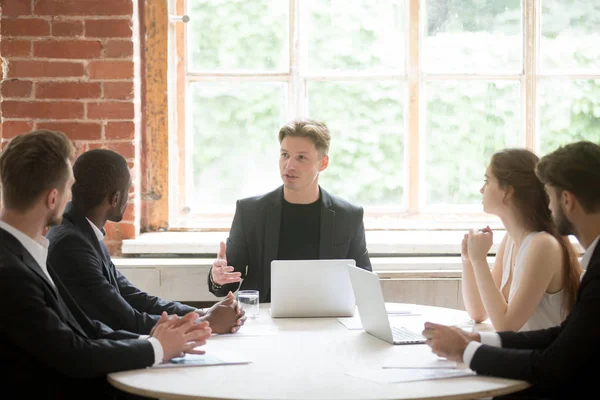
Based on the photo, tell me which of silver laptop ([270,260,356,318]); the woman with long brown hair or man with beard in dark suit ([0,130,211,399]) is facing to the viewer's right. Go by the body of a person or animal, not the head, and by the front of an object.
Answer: the man with beard in dark suit

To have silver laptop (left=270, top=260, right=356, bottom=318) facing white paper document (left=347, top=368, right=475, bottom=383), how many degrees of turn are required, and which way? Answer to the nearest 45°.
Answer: approximately 180°

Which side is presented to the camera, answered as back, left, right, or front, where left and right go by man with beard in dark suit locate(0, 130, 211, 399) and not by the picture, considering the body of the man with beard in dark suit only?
right

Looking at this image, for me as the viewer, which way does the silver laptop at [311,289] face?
facing away from the viewer

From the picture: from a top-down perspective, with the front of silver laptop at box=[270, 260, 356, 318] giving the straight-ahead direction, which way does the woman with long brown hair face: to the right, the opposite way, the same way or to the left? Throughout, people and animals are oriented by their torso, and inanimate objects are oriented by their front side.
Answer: to the left

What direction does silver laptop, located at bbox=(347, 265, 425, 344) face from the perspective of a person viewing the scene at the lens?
facing away from the viewer and to the right of the viewer

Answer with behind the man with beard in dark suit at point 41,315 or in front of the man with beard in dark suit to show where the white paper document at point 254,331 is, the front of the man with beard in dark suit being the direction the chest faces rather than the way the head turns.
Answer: in front

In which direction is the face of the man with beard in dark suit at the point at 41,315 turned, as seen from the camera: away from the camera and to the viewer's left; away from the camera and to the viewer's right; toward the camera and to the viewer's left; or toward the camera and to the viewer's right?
away from the camera and to the viewer's right

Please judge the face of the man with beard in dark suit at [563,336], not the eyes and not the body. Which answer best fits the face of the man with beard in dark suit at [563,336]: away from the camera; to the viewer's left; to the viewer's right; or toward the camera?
to the viewer's left

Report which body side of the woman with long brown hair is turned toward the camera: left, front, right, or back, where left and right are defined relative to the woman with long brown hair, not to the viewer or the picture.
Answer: left

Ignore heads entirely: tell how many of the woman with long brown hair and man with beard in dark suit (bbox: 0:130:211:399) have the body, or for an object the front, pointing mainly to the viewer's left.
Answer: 1
